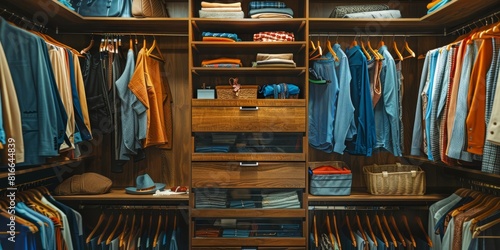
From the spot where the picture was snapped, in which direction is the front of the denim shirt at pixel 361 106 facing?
facing the viewer and to the left of the viewer

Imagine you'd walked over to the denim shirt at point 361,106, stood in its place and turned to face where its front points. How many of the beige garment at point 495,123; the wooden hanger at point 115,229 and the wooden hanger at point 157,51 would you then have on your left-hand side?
1

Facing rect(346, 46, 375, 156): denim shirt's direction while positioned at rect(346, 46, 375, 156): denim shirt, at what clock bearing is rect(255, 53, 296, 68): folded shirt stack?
The folded shirt stack is roughly at 1 o'clock from the denim shirt.

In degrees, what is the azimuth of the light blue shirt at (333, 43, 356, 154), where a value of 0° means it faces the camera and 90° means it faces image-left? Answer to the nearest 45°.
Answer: approximately 90°

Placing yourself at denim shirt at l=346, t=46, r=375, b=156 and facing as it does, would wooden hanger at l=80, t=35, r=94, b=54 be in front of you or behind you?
in front

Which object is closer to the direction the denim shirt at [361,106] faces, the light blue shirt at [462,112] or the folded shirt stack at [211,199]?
the folded shirt stack

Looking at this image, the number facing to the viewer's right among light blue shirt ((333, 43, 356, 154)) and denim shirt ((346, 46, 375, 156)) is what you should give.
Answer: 0

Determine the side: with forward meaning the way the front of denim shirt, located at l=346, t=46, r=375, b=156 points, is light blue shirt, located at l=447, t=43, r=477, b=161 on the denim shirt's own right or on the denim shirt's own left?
on the denim shirt's own left
